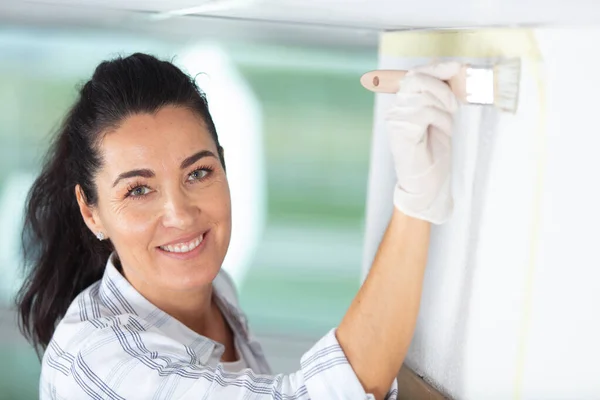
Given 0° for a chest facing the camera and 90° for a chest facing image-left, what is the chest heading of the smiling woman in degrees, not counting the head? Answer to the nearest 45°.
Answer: approximately 315°
